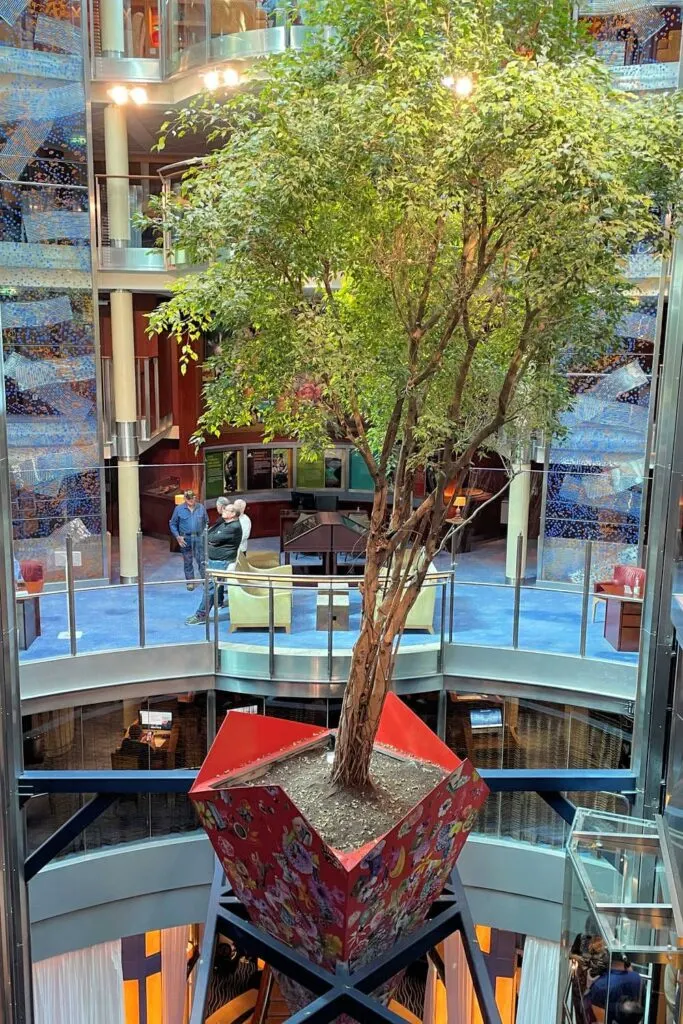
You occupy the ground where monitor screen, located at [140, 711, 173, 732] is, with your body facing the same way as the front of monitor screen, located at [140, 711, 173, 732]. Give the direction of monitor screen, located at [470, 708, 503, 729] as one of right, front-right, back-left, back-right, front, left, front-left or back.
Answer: left

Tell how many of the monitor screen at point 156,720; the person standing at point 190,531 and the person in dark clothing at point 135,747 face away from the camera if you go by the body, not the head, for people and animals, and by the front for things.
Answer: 1

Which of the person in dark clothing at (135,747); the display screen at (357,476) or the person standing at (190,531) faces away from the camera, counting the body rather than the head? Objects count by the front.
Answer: the person in dark clothing

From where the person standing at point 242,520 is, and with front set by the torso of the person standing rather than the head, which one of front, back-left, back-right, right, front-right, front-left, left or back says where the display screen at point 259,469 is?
right

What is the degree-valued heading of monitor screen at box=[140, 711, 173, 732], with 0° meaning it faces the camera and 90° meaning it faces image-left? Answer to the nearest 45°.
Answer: approximately 0°

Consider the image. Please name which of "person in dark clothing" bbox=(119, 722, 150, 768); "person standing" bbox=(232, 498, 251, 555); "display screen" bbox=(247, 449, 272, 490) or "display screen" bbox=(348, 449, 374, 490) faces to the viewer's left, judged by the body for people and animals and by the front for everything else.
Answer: the person standing

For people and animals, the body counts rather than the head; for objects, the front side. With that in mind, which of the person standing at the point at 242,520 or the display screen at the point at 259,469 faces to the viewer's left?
the person standing

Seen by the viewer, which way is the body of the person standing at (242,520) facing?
to the viewer's left

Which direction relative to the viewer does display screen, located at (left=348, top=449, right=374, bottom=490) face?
toward the camera

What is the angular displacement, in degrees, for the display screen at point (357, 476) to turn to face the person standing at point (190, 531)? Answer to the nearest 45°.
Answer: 0° — it already faces them

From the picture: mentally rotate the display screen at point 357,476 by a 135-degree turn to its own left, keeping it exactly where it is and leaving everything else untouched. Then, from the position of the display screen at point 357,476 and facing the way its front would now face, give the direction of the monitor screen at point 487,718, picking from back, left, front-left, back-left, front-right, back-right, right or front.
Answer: back-right

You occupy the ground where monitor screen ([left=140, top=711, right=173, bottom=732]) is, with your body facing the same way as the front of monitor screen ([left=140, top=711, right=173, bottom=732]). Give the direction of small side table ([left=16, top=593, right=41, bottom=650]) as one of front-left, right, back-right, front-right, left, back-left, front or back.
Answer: right

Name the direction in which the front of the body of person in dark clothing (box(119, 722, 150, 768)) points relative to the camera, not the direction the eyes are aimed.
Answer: away from the camera

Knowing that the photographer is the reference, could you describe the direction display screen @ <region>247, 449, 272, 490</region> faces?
facing the viewer
